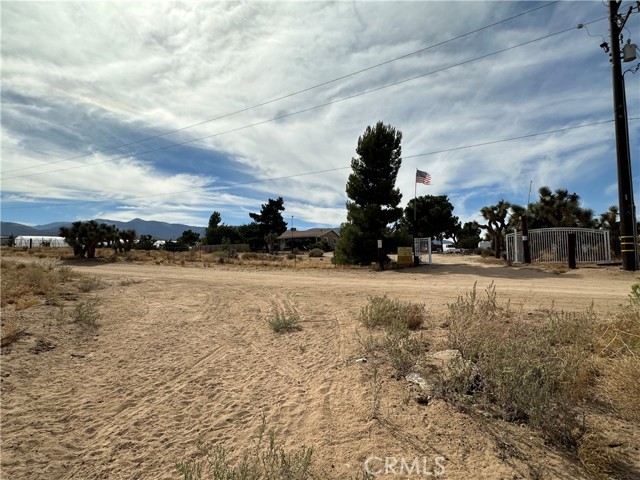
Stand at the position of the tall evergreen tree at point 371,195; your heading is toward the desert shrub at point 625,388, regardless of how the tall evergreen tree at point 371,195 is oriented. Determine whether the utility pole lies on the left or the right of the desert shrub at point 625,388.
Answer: left

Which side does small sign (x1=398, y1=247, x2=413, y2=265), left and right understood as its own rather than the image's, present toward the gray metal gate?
left

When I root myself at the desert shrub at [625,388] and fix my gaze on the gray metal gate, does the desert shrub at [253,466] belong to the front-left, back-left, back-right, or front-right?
back-left

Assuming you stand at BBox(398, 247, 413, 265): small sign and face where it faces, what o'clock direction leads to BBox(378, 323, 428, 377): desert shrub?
The desert shrub is roughly at 12 o'clock from the small sign.

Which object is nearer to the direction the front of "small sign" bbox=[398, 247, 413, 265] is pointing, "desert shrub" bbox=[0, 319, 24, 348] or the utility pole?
the desert shrub

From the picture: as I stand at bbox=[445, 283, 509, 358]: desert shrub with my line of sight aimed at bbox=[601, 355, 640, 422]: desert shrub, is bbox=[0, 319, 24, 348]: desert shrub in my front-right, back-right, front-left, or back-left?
back-right

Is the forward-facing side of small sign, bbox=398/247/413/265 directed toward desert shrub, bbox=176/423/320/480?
yes

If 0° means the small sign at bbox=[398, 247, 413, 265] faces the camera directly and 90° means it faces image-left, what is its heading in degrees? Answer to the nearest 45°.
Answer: approximately 0°

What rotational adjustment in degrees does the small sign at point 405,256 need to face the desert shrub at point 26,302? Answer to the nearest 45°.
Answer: approximately 45° to its right

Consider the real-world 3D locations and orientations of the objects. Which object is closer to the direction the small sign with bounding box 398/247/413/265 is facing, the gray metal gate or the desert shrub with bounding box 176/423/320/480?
the desert shrub
